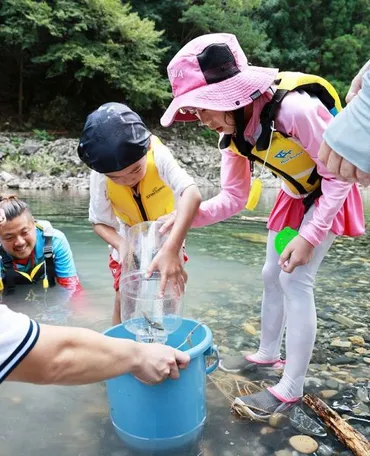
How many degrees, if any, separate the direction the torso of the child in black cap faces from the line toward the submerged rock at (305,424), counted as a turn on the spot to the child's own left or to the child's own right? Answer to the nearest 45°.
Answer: approximately 45° to the child's own left

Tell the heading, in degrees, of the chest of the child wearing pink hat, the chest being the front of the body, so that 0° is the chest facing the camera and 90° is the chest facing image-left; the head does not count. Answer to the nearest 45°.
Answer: approximately 45°

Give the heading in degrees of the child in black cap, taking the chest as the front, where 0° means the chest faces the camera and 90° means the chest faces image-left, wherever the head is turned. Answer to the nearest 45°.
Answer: approximately 0°

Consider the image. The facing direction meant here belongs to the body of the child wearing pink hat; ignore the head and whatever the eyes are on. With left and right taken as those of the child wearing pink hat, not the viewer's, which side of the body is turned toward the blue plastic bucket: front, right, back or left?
front

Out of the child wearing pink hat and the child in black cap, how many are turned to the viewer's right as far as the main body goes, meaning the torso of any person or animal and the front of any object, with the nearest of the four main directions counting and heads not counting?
0

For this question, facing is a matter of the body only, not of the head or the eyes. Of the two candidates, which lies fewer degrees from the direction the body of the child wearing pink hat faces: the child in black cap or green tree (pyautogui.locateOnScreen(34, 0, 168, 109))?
the child in black cap

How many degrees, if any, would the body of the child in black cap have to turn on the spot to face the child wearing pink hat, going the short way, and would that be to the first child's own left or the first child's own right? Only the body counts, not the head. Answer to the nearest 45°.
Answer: approximately 45° to the first child's own left

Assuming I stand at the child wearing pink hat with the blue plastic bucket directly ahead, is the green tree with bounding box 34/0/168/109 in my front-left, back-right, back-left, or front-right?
back-right

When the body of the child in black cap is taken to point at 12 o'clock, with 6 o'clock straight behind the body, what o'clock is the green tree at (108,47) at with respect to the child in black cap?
The green tree is roughly at 6 o'clock from the child in black cap.
